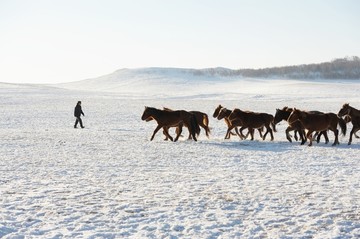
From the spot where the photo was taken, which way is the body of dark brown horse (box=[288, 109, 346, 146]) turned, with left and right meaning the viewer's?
facing to the left of the viewer

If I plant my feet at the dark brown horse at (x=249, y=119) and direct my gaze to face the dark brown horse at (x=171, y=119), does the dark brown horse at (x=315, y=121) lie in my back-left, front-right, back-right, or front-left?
back-left

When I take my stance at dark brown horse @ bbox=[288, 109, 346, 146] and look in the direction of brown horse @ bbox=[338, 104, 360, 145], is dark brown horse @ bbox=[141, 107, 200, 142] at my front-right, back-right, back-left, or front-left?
back-left

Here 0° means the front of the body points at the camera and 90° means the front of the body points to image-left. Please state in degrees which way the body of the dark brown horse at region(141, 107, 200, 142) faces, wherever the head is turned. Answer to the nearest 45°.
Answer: approximately 90°

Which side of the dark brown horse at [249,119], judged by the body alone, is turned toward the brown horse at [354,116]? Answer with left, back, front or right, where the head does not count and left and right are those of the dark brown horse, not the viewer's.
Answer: back

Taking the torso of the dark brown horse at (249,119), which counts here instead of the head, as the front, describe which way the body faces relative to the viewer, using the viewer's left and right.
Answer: facing to the left of the viewer

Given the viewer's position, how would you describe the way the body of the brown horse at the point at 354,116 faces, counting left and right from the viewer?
facing to the left of the viewer

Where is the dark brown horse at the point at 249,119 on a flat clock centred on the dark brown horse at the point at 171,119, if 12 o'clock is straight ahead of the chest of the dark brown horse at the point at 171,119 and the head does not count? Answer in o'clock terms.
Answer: the dark brown horse at the point at 249,119 is roughly at 6 o'clock from the dark brown horse at the point at 171,119.

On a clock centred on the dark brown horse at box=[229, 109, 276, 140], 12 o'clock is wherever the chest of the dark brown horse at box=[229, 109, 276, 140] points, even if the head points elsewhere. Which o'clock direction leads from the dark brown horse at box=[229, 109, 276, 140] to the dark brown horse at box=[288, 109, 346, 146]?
the dark brown horse at box=[288, 109, 346, 146] is roughly at 7 o'clock from the dark brown horse at box=[229, 109, 276, 140].

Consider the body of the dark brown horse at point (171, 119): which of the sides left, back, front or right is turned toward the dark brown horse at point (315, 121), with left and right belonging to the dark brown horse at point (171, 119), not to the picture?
back
